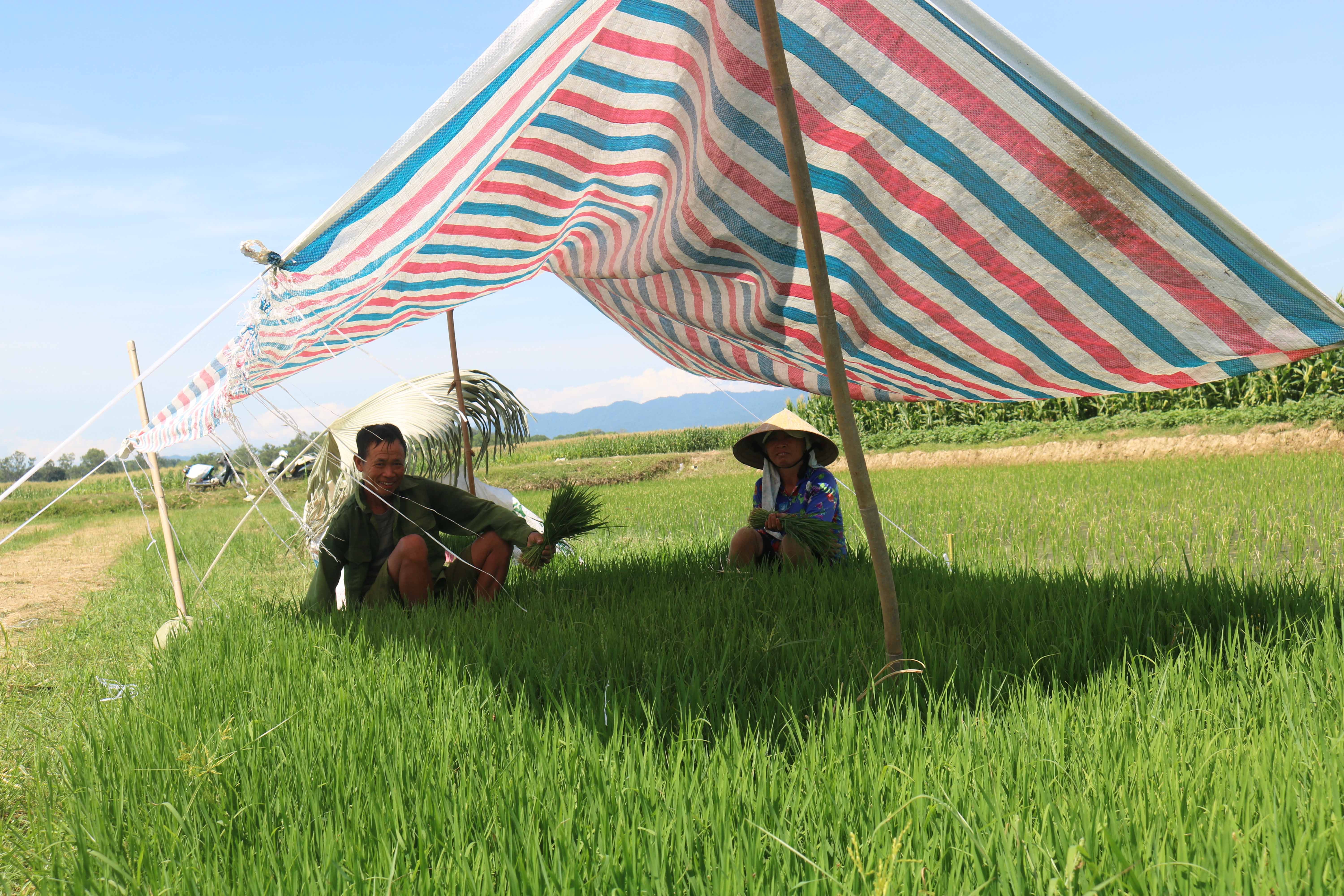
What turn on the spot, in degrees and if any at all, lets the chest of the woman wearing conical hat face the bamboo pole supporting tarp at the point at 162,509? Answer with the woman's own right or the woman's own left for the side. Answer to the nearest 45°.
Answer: approximately 45° to the woman's own right

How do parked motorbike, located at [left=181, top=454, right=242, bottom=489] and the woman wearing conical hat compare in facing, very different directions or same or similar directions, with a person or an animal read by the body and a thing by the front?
very different directions

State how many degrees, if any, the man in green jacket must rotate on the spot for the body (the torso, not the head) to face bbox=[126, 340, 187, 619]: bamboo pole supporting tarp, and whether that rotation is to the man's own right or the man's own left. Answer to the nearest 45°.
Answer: approximately 135° to the man's own right
